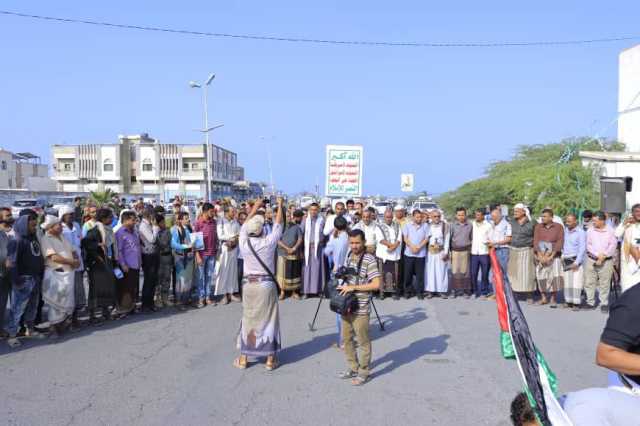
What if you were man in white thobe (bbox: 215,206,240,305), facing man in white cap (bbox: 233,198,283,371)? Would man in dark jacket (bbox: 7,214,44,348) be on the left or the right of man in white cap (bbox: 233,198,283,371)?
right

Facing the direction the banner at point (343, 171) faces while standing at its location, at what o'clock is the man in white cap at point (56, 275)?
The man in white cap is roughly at 1 o'clock from the banner.

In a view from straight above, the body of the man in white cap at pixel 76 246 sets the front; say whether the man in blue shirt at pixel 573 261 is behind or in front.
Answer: in front

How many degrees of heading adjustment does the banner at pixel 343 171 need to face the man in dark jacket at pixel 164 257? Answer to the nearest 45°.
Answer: approximately 45° to its right

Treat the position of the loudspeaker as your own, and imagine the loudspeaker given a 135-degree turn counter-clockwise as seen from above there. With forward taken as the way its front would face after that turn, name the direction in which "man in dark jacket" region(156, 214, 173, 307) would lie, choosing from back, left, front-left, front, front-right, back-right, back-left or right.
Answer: back-right

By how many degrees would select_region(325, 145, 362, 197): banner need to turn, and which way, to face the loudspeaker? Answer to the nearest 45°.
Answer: approximately 90° to its left

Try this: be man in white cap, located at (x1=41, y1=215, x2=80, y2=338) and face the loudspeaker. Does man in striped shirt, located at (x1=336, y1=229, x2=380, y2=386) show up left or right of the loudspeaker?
right

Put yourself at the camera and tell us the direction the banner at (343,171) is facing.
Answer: facing the viewer

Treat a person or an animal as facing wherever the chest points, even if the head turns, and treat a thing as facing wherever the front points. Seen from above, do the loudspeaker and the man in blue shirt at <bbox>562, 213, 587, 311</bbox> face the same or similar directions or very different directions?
same or similar directions

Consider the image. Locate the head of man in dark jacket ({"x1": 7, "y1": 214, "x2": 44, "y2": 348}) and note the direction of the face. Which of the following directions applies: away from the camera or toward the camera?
toward the camera

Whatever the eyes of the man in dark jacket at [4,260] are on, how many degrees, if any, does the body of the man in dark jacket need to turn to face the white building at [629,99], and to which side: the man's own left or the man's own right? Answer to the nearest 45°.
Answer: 0° — they already face it

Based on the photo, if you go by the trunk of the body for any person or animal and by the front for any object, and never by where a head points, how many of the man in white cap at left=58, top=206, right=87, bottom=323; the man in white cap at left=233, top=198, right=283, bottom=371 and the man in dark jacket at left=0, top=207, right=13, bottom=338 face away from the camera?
1

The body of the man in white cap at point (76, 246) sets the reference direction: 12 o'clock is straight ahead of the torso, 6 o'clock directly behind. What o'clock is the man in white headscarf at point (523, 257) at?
the man in white headscarf at point (523, 257) is roughly at 11 o'clock from the man in white cap at point (76, 246).

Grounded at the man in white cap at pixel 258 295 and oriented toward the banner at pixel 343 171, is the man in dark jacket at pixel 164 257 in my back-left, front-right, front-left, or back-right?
front-left

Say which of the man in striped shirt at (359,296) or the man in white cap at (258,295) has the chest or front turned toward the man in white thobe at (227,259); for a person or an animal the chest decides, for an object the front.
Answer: the man in white cap

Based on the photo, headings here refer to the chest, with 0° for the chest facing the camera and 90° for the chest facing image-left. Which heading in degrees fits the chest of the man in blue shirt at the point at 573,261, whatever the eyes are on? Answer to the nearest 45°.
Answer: approximately 45°
